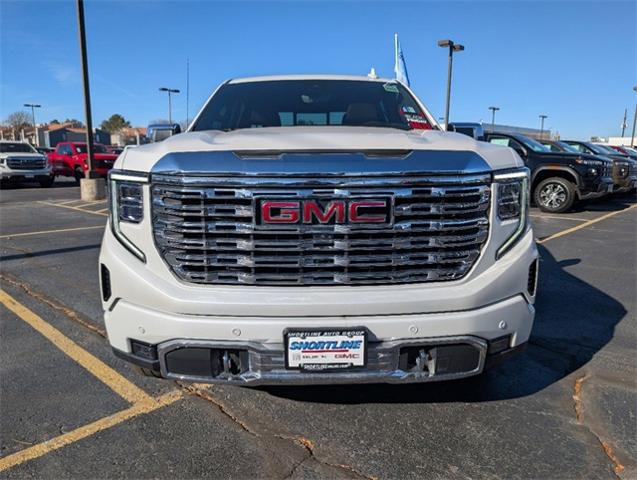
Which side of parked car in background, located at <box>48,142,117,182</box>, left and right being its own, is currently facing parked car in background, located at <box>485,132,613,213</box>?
front

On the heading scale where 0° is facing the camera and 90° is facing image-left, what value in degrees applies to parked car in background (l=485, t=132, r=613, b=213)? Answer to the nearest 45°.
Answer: approximately 315°

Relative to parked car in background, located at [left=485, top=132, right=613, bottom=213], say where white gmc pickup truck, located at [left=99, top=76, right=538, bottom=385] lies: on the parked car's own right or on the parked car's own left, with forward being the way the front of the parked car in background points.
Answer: on the parked car's own right

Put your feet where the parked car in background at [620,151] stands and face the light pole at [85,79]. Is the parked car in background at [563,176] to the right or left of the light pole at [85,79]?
left

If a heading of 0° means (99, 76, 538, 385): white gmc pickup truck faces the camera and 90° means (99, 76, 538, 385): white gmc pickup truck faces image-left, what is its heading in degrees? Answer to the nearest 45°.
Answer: approximately 0°

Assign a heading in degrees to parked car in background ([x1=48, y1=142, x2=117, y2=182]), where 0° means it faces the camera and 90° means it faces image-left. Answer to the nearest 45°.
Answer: approximately 315°

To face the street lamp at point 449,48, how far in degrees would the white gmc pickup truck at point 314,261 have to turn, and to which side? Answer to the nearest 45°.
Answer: approximately 180°

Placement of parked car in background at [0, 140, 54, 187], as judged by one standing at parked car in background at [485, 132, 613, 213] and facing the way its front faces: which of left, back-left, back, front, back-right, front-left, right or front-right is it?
back-right
